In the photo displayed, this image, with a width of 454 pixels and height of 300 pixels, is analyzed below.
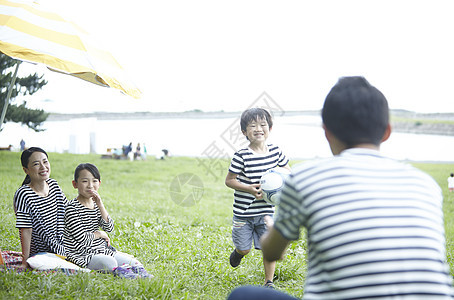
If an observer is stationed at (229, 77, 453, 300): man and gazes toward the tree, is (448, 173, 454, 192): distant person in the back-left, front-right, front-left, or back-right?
front-right

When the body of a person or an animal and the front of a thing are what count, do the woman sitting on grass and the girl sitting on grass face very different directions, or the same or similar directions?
same or similar directions

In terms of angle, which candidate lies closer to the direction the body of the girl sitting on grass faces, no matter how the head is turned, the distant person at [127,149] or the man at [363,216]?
the man

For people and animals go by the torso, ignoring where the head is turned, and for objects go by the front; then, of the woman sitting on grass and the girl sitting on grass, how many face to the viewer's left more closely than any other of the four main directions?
0

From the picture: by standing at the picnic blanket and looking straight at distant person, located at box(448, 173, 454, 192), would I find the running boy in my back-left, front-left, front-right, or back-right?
front-right

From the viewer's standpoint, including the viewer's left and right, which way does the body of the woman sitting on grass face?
facing the viewer and to the right of the viewer

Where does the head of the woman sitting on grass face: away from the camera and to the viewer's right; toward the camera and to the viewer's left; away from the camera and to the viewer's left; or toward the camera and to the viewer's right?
toward the camera and to the viewer's right

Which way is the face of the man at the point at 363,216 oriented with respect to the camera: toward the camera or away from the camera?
away from the camera

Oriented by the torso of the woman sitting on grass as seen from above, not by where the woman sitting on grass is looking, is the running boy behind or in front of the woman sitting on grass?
in front

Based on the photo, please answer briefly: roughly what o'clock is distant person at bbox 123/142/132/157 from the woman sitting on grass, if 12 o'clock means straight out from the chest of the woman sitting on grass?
The distant person is roughly at 8 o'clock from the woman sitting on grass.

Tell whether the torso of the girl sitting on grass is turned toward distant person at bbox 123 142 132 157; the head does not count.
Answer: no

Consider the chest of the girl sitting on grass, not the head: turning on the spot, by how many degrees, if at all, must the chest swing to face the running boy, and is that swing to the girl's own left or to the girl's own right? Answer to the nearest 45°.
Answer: approximately 45° to the girl's own left

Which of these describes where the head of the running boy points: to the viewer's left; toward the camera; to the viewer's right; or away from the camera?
toward the camera

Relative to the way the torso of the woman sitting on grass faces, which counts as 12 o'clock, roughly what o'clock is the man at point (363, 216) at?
The man is roughly at 1 o'clock from the woman sitting on grass.
